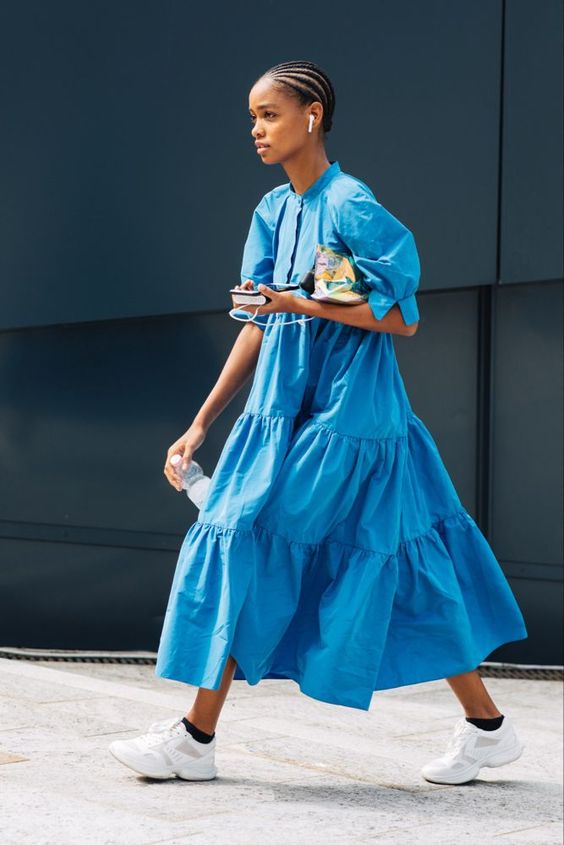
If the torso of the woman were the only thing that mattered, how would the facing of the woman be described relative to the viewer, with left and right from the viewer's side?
facing the viewer and to the left of the viewer
